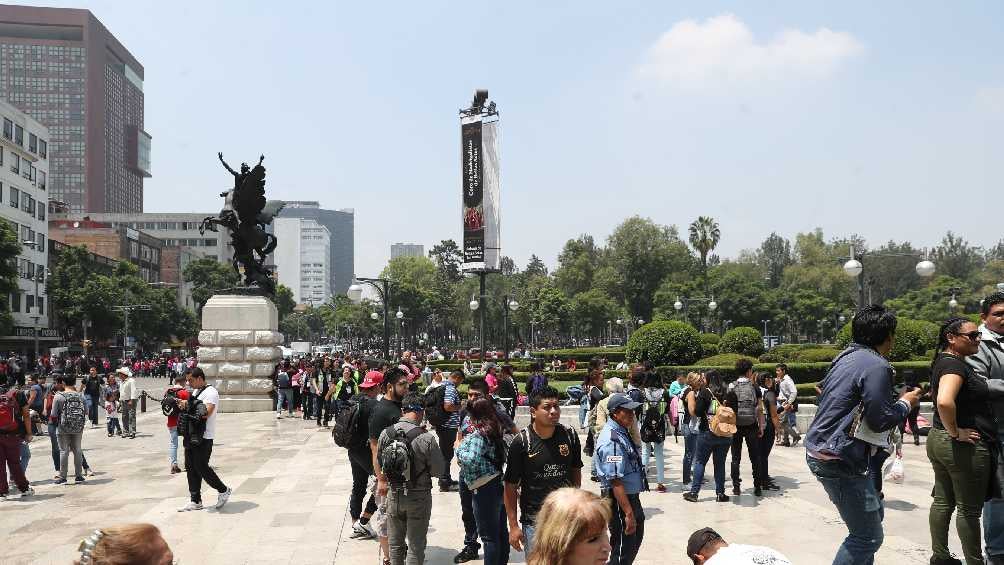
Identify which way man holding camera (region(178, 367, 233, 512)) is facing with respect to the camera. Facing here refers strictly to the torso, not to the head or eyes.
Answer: to the viewer's left

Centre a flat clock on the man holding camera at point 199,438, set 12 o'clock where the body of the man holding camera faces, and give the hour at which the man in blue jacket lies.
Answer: The man in blue jacket is roughly at 8 o'clock from the man holding camera.

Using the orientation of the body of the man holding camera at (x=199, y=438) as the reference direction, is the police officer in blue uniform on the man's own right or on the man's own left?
on the man's own left

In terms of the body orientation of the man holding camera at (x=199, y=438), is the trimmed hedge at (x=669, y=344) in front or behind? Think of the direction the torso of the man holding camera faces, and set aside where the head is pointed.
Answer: behind

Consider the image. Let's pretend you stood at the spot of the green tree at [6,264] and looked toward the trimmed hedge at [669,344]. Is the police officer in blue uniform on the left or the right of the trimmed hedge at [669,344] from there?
right

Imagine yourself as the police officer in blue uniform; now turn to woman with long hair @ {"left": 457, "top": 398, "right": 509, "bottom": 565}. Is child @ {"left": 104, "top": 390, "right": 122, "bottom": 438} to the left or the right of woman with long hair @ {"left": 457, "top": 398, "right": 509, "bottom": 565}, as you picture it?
right

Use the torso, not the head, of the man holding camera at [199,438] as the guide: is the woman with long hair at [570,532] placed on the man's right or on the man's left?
on the man's left

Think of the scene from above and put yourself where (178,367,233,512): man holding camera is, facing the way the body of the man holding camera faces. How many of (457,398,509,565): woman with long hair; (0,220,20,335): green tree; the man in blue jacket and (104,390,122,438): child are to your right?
2

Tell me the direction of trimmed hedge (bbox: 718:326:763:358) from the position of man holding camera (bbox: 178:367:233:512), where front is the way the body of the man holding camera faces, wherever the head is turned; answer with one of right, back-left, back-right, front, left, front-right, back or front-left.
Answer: back-right

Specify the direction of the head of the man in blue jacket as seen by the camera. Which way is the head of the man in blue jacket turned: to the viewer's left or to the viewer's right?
to the viewer's right
